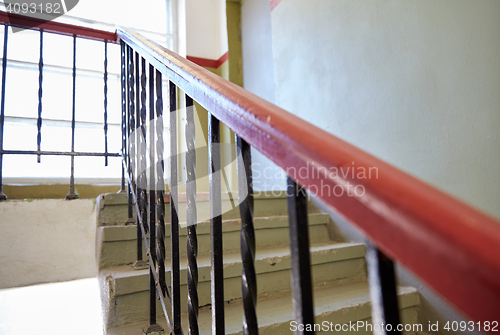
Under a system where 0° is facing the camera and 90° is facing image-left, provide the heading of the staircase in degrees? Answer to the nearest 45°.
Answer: approximately 0°

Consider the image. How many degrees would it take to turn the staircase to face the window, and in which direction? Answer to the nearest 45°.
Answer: approximately 135° to its right
